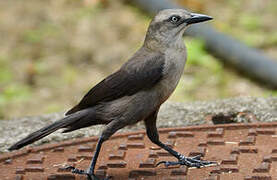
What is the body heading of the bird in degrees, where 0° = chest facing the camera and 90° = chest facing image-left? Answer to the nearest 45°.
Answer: approximately 270°
